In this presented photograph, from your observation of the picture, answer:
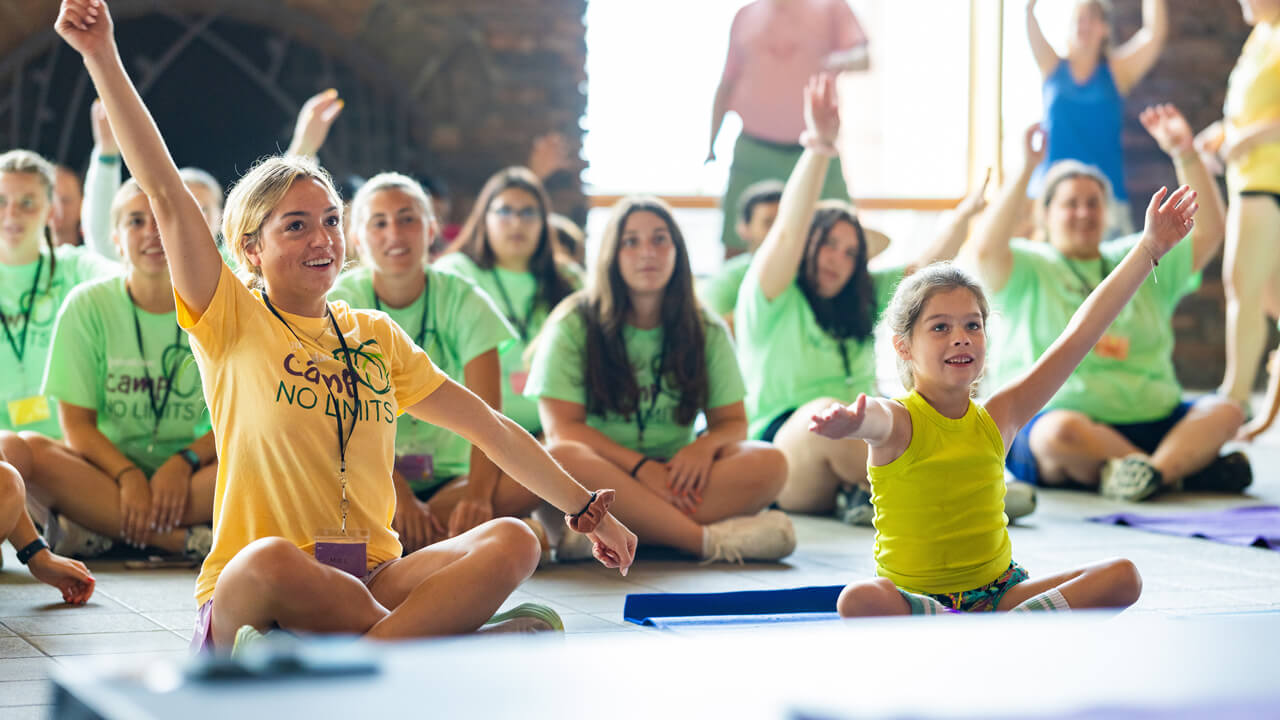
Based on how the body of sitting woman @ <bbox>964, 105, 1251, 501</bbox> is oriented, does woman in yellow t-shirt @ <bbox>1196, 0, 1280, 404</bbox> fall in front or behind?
behind

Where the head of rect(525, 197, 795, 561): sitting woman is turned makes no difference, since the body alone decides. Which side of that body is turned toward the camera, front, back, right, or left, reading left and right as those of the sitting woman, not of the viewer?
front

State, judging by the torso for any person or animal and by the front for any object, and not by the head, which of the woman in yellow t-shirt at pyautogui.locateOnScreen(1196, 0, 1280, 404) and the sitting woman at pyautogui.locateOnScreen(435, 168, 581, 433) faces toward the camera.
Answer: the sitting woman

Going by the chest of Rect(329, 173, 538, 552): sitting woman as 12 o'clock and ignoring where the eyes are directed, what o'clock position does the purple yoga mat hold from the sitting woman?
The purple yoga mat is roughly at 9 o'clock from the sitting woman.

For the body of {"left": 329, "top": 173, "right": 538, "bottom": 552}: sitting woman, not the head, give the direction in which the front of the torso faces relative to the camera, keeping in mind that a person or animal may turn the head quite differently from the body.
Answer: toward the camera

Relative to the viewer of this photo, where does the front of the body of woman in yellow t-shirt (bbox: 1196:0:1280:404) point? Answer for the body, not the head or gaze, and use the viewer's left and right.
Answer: facing to the left of the viewer

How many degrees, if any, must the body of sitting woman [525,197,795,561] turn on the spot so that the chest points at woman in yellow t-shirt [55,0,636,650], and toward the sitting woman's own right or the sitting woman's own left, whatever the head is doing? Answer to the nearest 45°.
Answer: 0° — they already face them

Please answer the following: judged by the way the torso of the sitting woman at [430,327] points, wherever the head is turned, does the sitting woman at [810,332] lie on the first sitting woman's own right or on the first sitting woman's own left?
on the first sitting woman's own left

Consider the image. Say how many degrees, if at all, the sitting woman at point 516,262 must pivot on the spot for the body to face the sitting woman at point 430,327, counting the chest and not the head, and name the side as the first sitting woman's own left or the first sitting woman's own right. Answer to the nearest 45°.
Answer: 0° — they already face them

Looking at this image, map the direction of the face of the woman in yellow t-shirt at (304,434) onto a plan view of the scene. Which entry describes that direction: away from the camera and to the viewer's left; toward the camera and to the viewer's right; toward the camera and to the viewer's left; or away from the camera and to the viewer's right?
toward the camera and to the viewer's right

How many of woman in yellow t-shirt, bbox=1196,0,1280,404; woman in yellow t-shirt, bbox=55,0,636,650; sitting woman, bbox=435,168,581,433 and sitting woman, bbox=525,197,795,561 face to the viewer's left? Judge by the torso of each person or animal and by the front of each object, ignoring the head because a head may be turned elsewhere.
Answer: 1

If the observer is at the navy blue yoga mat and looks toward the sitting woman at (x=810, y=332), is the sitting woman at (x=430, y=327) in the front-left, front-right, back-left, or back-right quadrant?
front-left

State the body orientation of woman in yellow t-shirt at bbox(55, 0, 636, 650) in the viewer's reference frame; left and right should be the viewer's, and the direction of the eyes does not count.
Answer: facing the viewer and to the right of the viewer

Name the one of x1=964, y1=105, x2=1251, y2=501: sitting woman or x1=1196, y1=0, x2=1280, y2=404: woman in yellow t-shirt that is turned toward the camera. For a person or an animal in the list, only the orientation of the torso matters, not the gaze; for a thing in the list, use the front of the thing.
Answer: the sitting woman

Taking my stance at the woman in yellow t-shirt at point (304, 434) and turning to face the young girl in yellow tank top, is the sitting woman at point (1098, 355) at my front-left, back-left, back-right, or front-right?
front-left

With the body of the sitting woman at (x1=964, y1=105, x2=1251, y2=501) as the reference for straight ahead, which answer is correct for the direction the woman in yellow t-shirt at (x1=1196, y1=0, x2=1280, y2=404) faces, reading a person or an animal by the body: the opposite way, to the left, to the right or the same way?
to the right

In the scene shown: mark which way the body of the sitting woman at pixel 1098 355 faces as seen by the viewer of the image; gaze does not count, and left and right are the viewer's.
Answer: facing the viewer

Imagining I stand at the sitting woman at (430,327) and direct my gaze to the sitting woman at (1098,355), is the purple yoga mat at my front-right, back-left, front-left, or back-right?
front-right

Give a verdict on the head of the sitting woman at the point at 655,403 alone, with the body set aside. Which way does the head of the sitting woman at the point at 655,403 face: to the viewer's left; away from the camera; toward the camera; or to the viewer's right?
toward the camera

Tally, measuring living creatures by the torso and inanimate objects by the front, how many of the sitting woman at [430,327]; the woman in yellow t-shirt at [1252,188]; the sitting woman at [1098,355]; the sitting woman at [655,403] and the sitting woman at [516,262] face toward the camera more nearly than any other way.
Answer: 4
